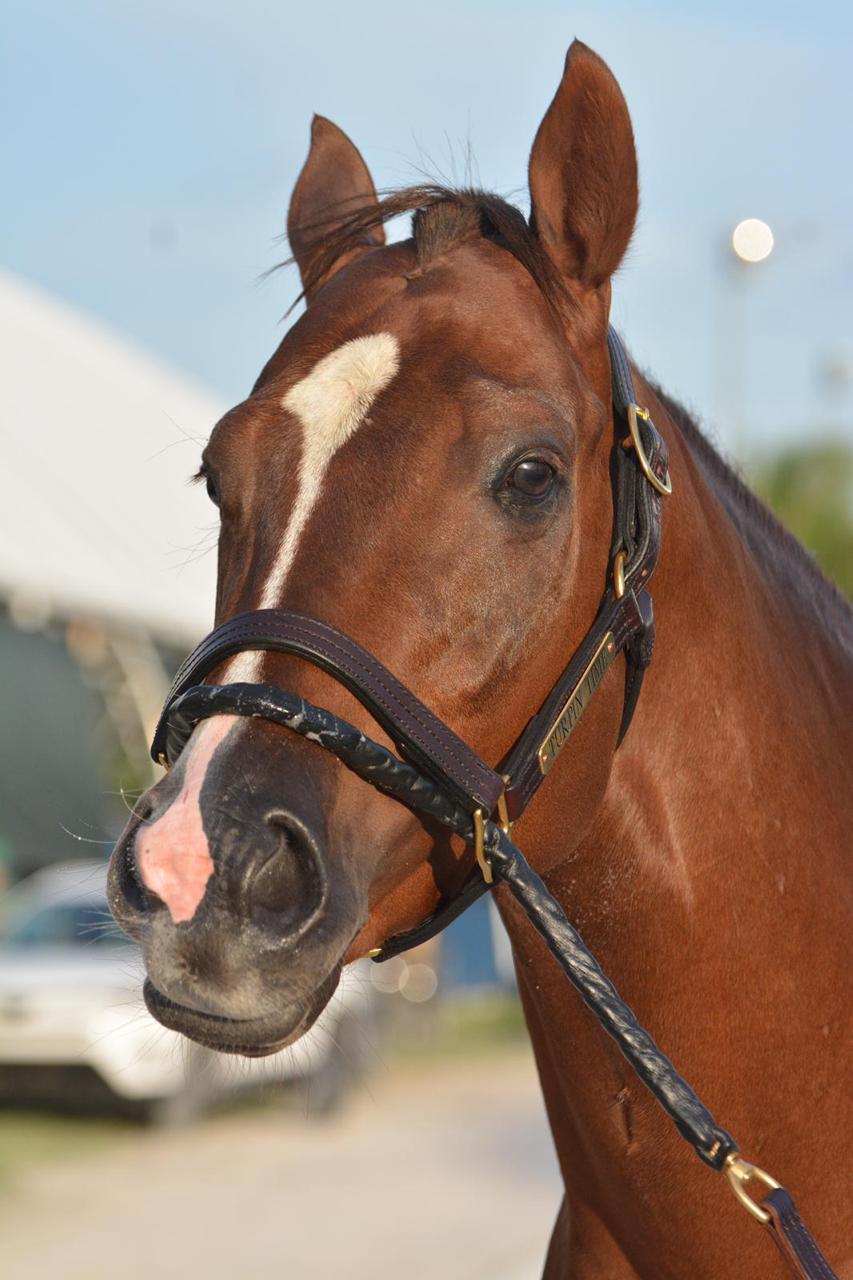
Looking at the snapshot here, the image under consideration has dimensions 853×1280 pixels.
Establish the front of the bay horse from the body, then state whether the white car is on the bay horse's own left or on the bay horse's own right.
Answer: on the bay horse's own right

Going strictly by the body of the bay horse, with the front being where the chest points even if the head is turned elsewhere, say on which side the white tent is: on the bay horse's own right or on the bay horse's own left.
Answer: on the bay horse's own right

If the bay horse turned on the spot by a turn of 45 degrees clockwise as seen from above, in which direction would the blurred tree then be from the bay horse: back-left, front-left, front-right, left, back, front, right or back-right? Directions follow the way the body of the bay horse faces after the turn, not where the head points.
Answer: right

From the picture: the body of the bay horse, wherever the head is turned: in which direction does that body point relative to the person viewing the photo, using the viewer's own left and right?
facing the viewer and to the left of the viewer
